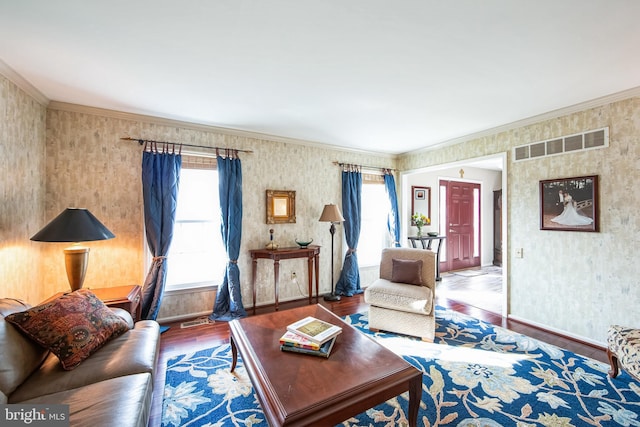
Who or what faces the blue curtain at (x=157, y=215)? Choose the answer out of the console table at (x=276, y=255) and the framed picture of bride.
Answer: the framed picture of bride

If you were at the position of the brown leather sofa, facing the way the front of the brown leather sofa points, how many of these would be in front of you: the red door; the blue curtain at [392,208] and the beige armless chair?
3

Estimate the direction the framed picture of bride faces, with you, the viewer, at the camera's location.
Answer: facing the viewer and to the left of the viewer

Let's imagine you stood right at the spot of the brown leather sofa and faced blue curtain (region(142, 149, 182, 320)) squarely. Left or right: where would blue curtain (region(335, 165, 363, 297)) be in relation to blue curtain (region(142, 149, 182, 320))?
right

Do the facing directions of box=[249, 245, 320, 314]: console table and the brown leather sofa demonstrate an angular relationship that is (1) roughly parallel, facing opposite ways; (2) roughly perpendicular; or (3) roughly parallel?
roughly perpendicular

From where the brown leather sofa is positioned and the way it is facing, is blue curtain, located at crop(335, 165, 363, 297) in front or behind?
in front

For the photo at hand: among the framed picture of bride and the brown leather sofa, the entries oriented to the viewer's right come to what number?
1

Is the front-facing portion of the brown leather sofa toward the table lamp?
no

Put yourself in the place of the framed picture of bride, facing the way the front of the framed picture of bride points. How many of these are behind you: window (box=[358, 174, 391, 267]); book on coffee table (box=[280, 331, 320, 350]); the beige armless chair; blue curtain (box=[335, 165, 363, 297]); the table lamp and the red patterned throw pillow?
0

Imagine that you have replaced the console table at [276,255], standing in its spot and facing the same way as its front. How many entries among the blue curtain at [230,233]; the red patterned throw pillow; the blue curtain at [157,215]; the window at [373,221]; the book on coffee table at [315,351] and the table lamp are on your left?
1

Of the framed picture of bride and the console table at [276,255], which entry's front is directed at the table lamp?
the framed picture of bride

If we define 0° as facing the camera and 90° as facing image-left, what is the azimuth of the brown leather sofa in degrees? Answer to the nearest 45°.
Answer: approximately 270°

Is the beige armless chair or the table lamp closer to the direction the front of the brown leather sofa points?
the beige armless chair

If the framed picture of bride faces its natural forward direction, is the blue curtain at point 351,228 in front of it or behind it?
in front

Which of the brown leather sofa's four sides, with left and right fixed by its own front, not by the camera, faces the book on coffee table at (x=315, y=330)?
front

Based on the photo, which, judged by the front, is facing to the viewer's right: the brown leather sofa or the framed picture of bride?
the brown leather sofa

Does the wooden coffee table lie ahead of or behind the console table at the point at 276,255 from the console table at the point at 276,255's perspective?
ahead

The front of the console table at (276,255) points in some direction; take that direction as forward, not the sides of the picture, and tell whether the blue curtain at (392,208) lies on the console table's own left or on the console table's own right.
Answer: on the console table's own left

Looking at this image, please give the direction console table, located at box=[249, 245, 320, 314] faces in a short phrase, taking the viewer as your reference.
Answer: facing the viewer and to the right of the viewer

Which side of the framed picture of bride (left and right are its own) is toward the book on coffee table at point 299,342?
front

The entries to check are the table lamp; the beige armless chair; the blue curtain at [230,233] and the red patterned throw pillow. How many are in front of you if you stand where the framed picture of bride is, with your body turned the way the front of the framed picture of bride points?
4
